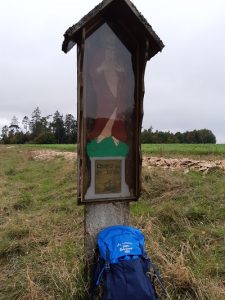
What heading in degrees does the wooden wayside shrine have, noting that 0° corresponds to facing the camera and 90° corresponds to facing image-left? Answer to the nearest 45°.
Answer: approximately 0°

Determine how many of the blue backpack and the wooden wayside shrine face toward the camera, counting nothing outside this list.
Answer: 2
